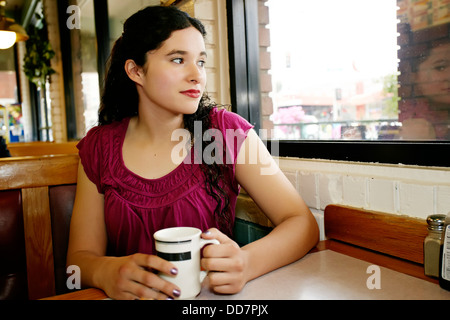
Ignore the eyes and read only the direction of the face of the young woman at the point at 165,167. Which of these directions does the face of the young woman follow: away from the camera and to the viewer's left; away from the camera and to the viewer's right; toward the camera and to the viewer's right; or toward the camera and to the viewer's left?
toward the camera and to the viewer's right

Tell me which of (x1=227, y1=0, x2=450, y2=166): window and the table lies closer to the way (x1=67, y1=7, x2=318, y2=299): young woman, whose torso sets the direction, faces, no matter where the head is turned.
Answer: the table

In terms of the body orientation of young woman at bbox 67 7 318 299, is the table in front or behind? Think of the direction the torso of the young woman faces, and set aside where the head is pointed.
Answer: in front

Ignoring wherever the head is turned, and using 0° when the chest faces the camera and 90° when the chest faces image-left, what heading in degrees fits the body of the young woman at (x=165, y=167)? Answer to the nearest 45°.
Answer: approximately 0°

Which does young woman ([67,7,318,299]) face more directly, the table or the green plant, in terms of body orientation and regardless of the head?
the table

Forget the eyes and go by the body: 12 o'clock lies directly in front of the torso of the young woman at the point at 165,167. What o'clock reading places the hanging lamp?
The hanging lamp is roughly at 5 o'clock from the young woman.

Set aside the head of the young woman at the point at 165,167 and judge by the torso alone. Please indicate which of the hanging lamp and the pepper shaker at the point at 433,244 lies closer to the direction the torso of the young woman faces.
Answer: the pepper shaker

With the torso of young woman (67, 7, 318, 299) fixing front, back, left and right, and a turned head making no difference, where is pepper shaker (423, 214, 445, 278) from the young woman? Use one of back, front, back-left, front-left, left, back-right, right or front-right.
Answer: front-left

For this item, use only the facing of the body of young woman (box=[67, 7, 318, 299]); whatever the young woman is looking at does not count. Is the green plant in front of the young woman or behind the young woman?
behind
